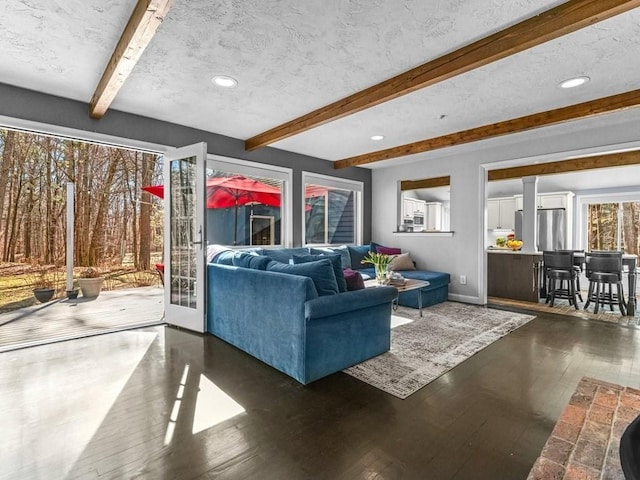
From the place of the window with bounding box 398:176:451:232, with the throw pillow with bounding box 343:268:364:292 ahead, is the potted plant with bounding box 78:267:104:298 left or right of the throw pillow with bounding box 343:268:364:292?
right

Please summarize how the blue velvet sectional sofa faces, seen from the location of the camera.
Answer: facing away from the viewer and to the right of the viewer

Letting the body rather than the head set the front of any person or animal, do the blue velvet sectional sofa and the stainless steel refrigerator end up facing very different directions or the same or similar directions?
very different directions

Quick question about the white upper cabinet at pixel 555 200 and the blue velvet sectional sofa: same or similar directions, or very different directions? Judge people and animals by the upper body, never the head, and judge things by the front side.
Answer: very different directions

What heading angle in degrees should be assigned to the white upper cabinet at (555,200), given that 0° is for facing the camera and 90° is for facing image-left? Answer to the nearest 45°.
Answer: approximately 0°

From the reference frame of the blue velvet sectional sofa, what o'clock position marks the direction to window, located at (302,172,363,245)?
The window is roughly at 11 o'clock from the blue velvet sectional sofa.

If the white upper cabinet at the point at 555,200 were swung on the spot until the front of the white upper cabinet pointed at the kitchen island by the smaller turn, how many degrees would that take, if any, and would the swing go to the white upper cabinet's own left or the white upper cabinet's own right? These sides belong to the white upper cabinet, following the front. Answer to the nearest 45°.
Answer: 0° — it already faces it

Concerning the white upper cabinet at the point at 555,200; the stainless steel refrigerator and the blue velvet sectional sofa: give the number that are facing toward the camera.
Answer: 2
